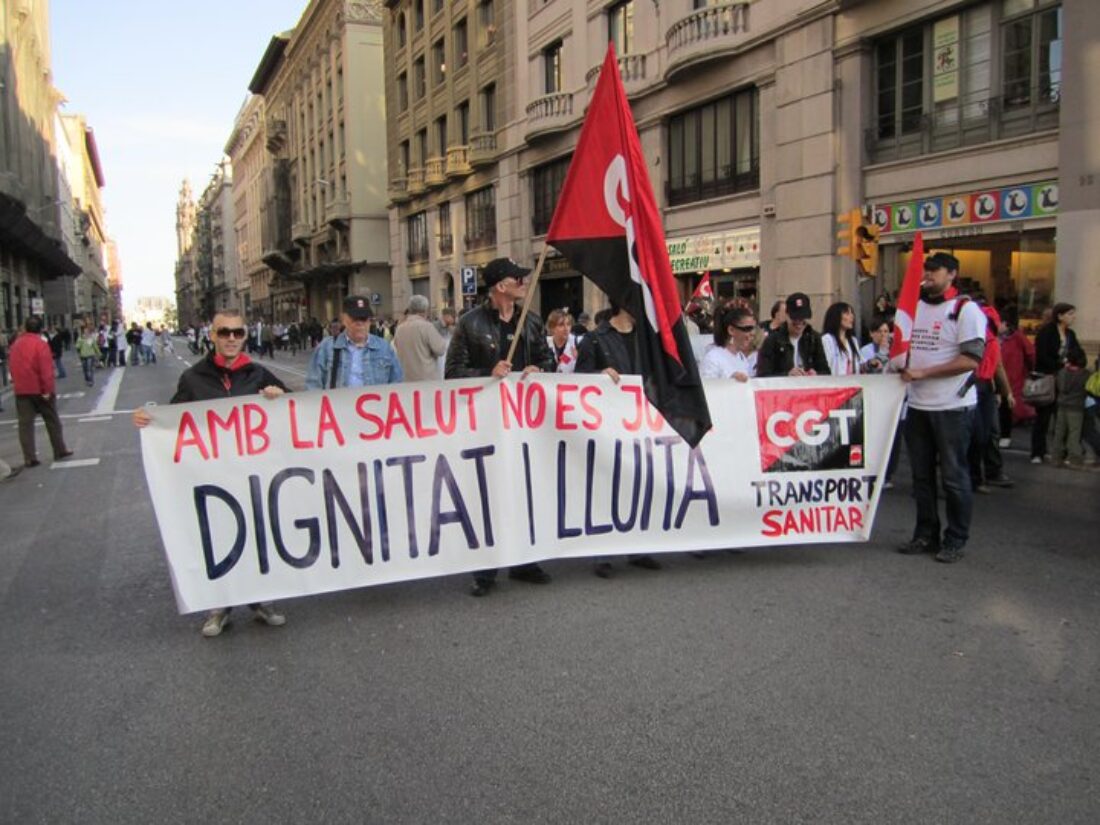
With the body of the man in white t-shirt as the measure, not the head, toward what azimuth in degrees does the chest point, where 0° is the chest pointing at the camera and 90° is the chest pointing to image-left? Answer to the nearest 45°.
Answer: approximately 45°

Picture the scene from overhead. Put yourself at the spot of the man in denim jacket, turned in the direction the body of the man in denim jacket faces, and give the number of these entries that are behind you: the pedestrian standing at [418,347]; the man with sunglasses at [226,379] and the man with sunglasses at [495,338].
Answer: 1

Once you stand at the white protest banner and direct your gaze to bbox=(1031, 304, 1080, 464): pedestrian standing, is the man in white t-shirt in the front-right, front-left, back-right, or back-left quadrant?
front-right

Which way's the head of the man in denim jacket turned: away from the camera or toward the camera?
toward the camera

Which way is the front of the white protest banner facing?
toward the camera

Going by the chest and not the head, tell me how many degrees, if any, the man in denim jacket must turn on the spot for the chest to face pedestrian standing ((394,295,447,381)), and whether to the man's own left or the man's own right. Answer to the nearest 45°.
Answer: approximately 180°

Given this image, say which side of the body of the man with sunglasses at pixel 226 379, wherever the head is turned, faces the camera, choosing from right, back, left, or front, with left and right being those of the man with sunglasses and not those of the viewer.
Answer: front

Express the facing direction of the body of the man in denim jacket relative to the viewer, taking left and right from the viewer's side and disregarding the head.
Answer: facing the viewer

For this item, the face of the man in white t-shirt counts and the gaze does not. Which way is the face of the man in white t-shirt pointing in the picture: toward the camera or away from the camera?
toward the camera

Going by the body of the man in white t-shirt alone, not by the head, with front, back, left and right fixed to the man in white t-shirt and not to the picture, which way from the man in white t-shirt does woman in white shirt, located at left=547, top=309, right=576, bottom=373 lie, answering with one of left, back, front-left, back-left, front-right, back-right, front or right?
right

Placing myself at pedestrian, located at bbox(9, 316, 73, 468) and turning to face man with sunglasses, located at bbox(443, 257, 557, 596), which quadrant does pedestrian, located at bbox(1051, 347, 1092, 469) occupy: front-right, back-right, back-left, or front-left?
front-left

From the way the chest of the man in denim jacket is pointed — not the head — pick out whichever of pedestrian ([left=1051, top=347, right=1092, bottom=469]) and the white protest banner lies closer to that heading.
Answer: the white protest banner

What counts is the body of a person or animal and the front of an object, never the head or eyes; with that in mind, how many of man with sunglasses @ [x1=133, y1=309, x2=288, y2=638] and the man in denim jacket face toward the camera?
2

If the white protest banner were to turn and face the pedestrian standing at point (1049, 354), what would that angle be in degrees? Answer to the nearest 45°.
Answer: approximately 135° to its left
